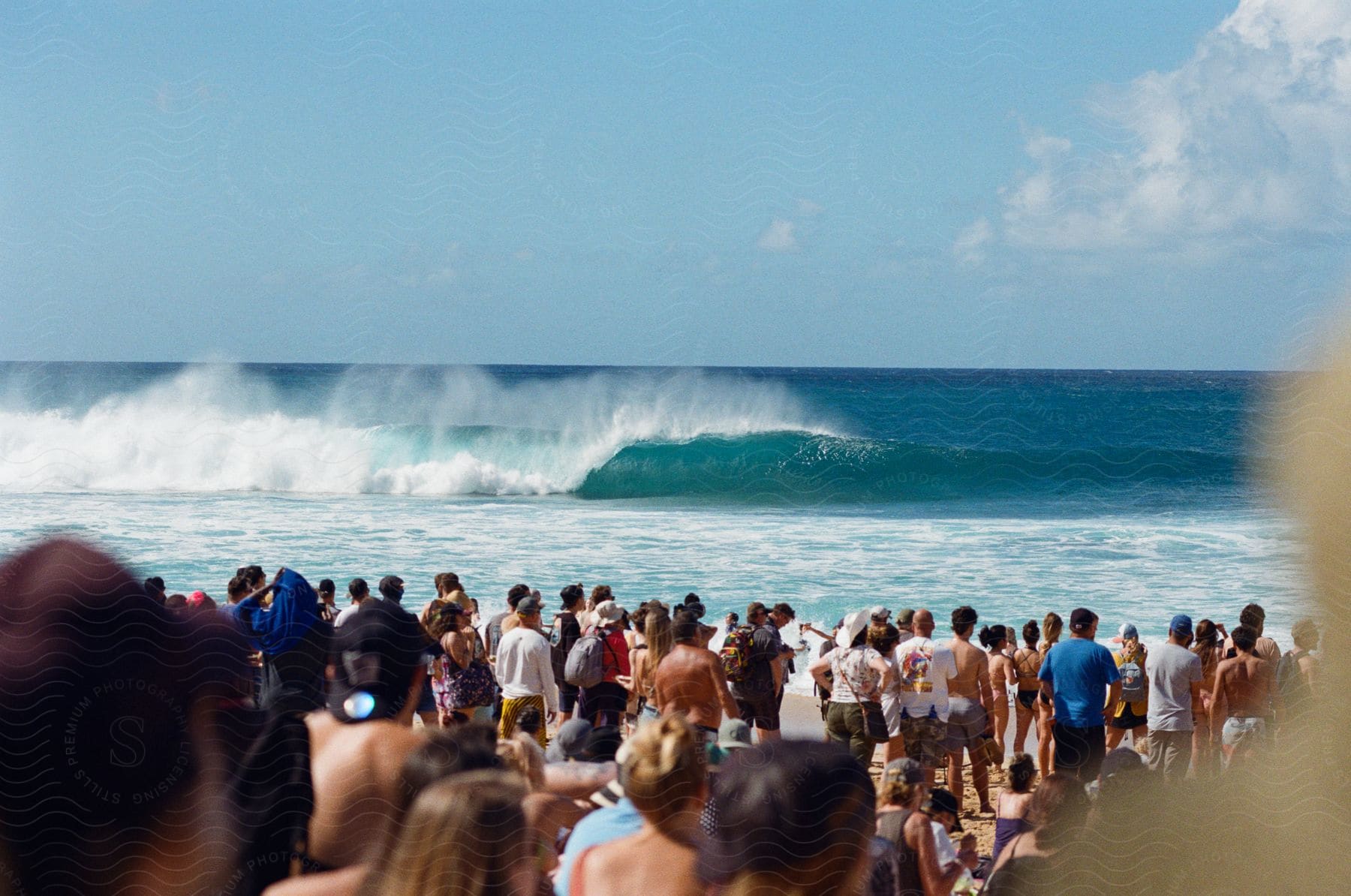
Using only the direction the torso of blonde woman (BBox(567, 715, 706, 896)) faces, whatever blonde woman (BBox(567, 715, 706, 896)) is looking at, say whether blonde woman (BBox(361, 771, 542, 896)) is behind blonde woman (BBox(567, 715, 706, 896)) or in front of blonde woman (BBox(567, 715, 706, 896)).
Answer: behind

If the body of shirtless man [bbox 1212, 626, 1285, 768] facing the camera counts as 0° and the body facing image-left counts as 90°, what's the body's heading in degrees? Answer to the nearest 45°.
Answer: approximately 180°

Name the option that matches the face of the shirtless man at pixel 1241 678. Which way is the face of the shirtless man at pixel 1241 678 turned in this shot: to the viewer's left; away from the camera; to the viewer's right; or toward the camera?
away from the camera

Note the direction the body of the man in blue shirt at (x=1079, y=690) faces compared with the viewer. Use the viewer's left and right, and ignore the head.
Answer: facing away from the viewer

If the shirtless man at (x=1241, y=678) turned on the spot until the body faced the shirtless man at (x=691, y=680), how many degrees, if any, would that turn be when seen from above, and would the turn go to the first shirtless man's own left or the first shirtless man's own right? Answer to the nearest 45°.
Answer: approximately 135° to the first shirtless man's own left

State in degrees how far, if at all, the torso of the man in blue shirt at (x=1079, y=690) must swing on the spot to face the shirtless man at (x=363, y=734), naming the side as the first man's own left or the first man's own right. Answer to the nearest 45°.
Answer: approximately 180°

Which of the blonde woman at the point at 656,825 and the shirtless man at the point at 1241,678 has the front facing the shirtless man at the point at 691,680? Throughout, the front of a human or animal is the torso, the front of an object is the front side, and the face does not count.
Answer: the blonde woman

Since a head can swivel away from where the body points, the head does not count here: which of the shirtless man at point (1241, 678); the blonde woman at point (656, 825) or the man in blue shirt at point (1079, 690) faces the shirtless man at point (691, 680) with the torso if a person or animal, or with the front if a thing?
the blonde woman

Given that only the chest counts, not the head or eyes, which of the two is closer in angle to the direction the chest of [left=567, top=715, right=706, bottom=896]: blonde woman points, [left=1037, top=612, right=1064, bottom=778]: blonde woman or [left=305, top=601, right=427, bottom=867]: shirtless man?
the blonde woman

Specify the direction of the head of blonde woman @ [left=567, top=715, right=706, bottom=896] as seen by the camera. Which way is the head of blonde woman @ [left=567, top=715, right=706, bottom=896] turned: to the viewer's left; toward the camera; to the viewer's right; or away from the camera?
away from the camera

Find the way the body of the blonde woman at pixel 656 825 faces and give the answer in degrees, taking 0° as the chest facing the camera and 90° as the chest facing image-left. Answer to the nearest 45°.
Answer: approximately 180°

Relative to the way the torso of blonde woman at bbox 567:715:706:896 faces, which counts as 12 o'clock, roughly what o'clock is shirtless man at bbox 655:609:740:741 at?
The shirtless man is roughly at 12 o'clock from the blonde woman.
